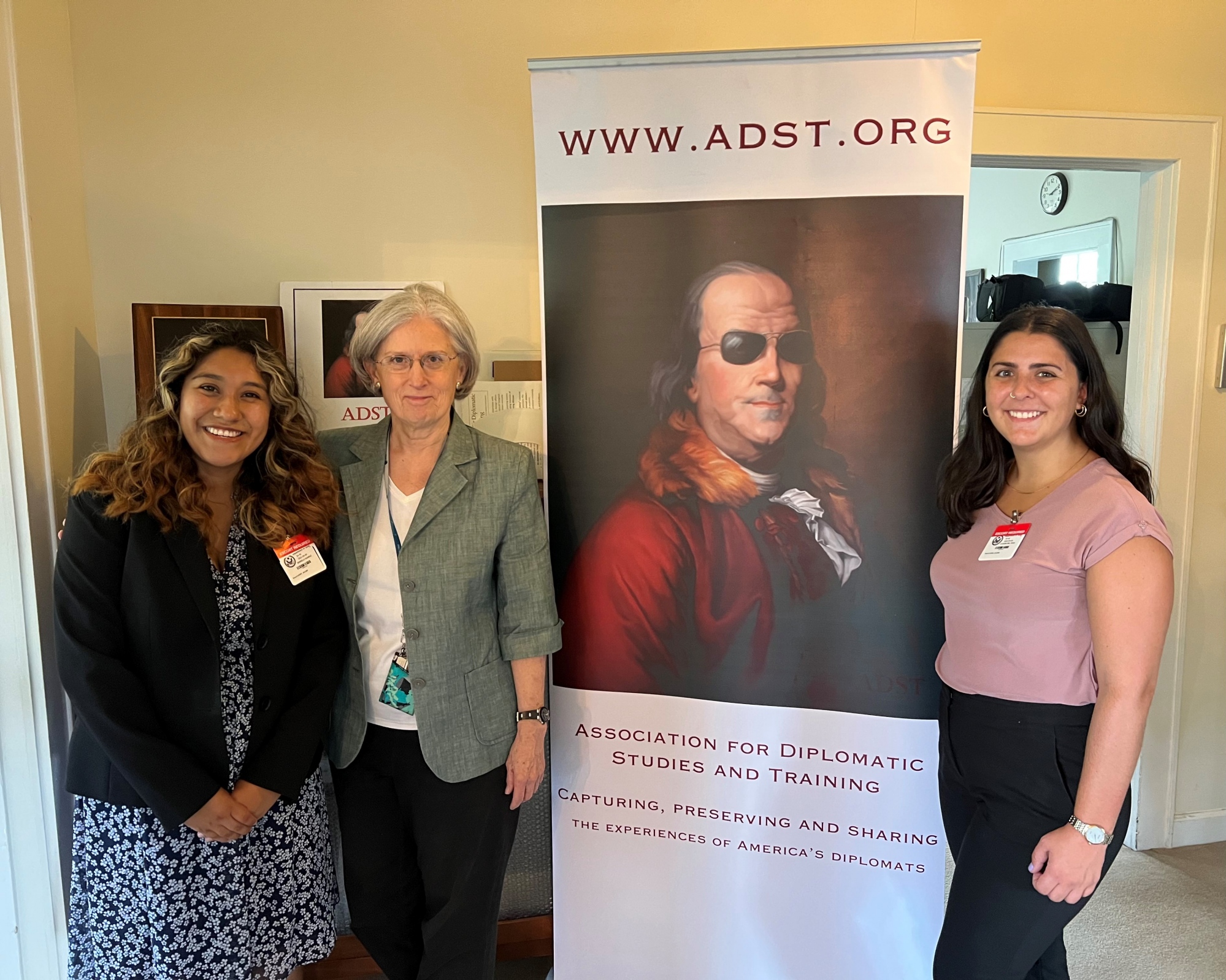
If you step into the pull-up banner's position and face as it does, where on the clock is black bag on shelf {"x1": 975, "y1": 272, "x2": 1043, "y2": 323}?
The black bag on shelf is roughly at 7 o'clock from the pull-up banner.

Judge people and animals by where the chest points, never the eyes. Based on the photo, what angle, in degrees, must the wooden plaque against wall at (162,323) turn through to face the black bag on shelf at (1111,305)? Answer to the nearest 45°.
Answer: approximately 90° to its left

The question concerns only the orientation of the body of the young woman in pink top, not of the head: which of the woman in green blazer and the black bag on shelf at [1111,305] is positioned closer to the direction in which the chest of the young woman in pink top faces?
the woman in green blazer

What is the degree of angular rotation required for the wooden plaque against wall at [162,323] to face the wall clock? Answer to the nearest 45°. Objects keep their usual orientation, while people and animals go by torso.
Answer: approximately 90° to its left

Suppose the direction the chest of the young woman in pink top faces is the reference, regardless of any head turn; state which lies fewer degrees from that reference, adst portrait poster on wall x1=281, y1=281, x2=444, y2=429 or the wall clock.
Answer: the adst portrait poster on wall

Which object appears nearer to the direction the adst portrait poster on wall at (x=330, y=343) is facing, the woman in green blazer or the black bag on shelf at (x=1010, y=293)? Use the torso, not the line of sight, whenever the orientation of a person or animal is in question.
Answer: the woman in green blazer

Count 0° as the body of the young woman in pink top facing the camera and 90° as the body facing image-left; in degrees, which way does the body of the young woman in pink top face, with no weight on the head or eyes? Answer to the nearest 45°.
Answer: approximately 45°

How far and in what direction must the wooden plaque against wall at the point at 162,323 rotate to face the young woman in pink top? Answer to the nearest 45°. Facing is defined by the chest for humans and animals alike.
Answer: approximately 45° to its left

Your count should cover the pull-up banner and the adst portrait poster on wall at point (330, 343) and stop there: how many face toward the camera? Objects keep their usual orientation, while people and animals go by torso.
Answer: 2
